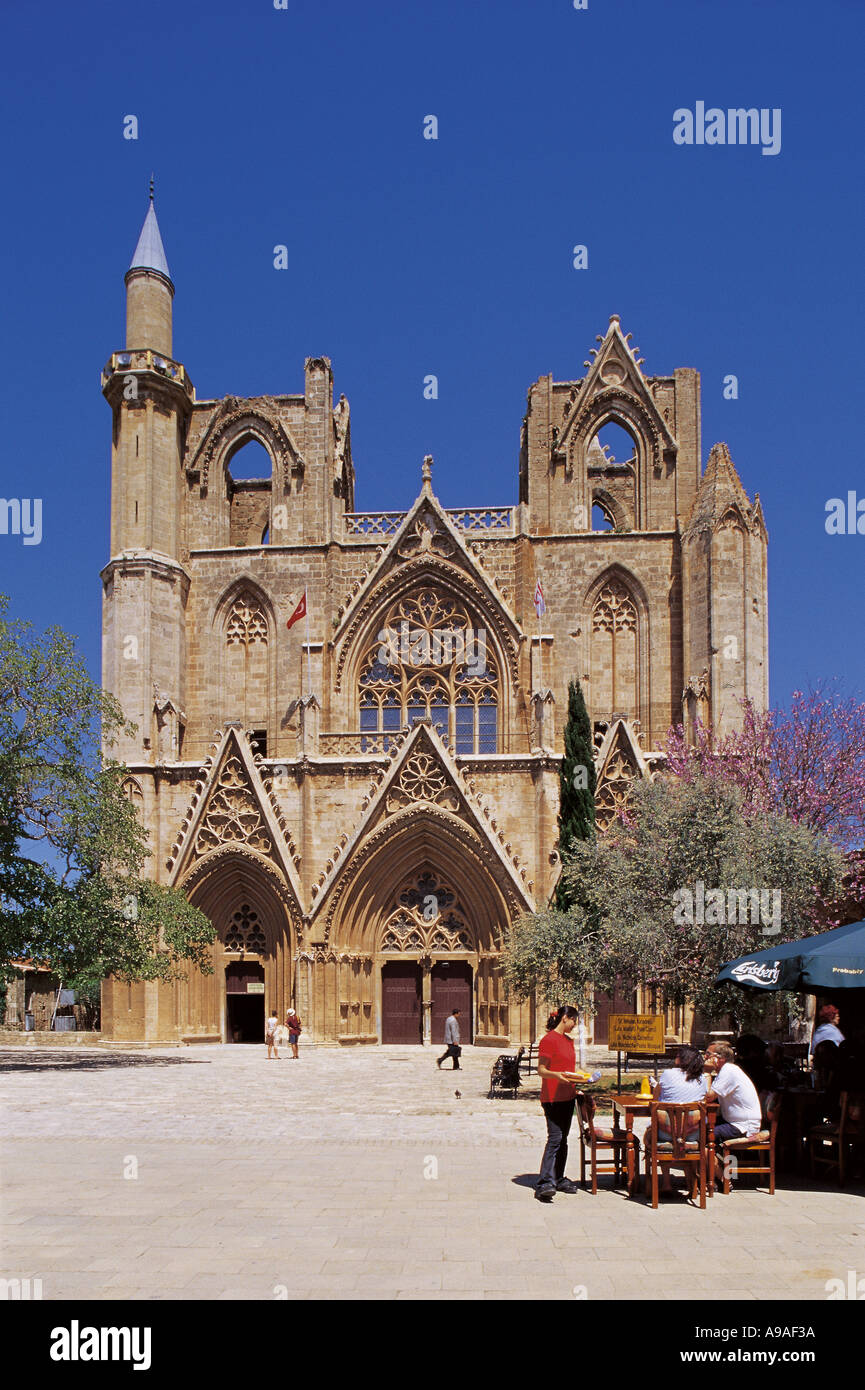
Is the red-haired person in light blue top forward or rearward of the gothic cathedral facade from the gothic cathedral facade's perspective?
forward

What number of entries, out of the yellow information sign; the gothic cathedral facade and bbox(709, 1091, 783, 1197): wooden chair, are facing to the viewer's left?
1

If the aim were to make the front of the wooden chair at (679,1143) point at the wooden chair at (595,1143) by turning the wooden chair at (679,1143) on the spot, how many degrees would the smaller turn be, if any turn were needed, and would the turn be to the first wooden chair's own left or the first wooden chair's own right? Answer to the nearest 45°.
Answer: approximately 45° to the first wooden chair's own left

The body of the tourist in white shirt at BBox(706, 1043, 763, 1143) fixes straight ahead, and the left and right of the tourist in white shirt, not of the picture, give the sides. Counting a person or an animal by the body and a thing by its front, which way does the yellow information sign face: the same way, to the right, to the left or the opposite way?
to the left

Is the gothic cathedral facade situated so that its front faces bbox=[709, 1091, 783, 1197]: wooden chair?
yes

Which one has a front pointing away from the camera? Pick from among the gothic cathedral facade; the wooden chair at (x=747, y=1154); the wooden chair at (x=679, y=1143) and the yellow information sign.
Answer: the wooden chair at (x=679, y=1143)

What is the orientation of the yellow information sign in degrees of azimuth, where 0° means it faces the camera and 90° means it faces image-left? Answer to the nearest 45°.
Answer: approximately 0°

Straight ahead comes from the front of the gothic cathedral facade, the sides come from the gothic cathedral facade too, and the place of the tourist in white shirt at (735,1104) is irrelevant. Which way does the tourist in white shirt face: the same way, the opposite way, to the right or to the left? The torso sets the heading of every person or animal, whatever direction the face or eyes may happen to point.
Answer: to the right

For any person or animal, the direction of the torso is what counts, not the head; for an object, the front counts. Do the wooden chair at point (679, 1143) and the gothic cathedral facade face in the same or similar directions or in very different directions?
very different directions

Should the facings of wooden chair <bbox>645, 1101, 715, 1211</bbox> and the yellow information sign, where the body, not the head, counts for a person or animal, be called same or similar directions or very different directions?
very different directions

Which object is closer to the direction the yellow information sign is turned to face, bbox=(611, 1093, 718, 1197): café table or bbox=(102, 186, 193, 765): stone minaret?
the café table

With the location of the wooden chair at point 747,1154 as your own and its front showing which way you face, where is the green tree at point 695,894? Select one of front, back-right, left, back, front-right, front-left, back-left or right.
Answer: right

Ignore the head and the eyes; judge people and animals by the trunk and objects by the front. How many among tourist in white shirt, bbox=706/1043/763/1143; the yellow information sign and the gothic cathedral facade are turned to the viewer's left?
1

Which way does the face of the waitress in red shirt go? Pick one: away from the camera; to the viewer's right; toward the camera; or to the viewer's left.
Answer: to the viewer's right

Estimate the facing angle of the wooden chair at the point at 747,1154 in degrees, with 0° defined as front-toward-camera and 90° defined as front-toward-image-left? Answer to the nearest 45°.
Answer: approximately 90°

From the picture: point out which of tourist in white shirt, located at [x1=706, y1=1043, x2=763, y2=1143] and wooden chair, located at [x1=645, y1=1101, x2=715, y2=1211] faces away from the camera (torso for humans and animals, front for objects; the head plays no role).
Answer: the wooden chair

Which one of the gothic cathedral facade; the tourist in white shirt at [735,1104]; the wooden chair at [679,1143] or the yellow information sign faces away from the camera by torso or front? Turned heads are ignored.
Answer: the wooden chair
